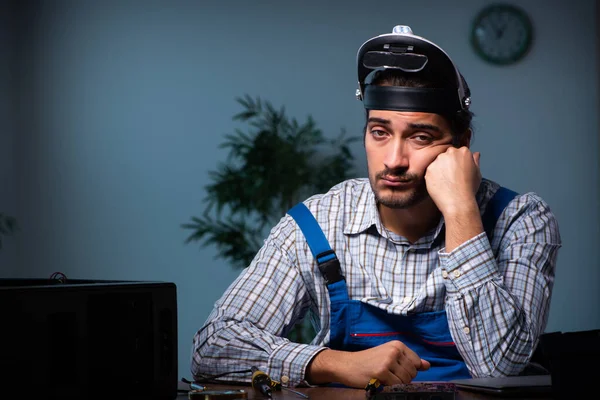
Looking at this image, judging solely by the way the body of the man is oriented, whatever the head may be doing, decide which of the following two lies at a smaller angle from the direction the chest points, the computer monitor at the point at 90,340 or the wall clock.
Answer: the computer monitor

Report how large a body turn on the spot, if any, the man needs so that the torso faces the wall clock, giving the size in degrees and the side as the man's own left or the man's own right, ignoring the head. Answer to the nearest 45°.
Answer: approximately 180°

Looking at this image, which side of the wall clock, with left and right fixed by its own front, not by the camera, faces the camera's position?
front

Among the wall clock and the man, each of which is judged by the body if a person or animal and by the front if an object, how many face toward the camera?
2

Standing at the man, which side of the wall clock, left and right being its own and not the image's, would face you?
front

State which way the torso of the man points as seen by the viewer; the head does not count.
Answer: toward the camera

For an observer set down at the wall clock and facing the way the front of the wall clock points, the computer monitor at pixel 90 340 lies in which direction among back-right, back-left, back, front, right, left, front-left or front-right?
front

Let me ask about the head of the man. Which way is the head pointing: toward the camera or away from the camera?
toward the camera

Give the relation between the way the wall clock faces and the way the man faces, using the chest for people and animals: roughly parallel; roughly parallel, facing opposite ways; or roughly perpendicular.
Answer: roughly parallel
